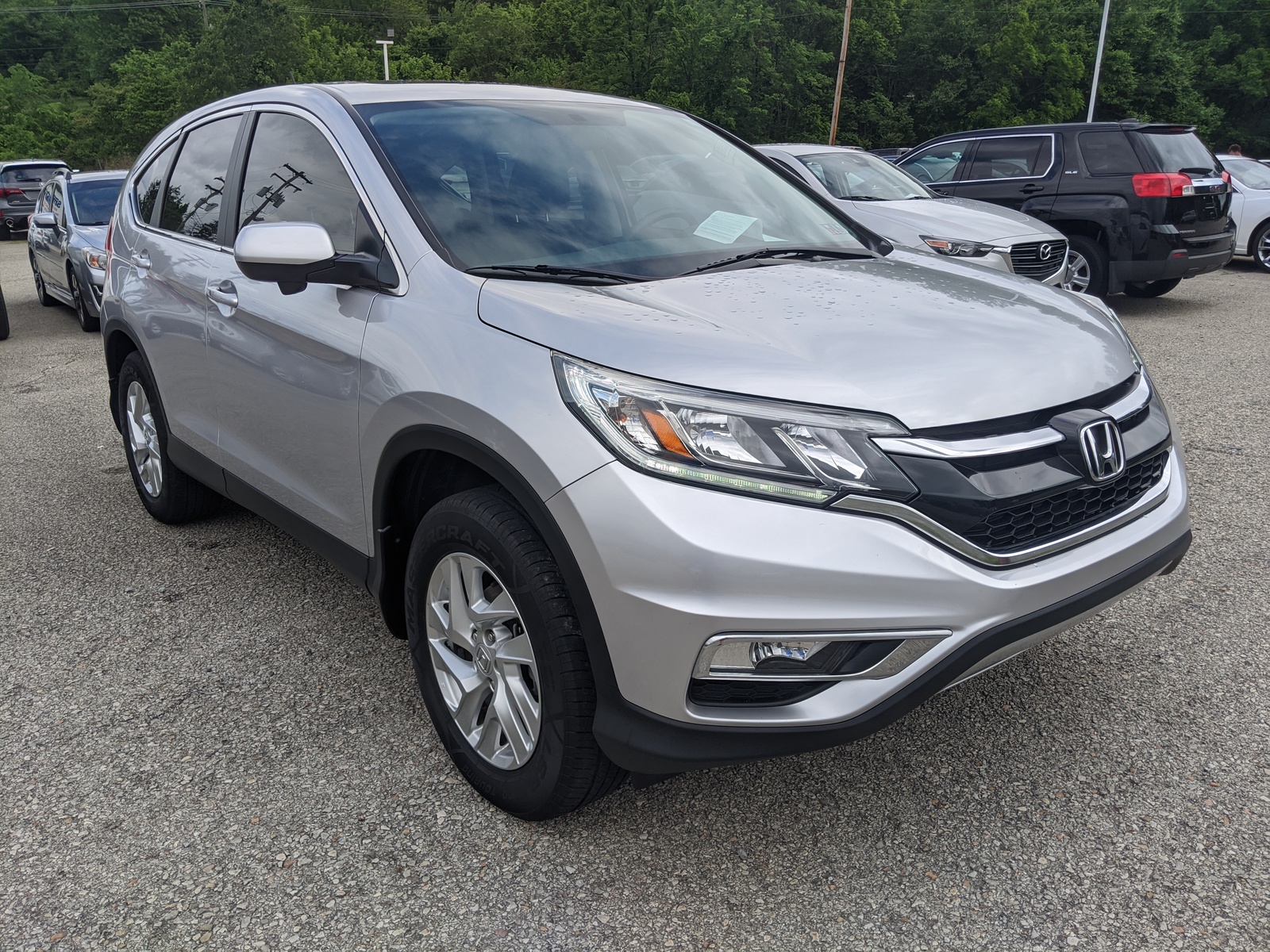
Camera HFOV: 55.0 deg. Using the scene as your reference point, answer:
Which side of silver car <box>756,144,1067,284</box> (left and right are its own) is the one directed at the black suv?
left

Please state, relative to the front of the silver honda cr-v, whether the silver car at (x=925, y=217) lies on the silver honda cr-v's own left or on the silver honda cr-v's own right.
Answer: on the silver honda cr-v's own left

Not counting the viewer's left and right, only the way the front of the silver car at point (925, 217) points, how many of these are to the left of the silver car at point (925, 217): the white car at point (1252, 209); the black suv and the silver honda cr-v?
2

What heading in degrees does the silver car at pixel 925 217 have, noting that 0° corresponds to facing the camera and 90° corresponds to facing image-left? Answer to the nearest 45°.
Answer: approximately 315°

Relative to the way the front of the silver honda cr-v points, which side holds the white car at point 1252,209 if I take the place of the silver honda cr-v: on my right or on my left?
on my left

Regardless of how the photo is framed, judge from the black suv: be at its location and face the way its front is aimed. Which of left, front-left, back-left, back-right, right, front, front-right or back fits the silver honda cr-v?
back-left

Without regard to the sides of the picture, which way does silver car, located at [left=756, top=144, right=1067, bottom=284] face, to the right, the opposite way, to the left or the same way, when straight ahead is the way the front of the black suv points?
the opposite way

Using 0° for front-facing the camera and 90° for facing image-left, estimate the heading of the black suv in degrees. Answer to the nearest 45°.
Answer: approximately 135°

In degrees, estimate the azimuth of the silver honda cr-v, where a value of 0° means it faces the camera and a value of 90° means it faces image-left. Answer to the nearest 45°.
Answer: approximately 315°

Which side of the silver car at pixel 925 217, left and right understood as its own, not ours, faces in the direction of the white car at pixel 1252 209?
left
